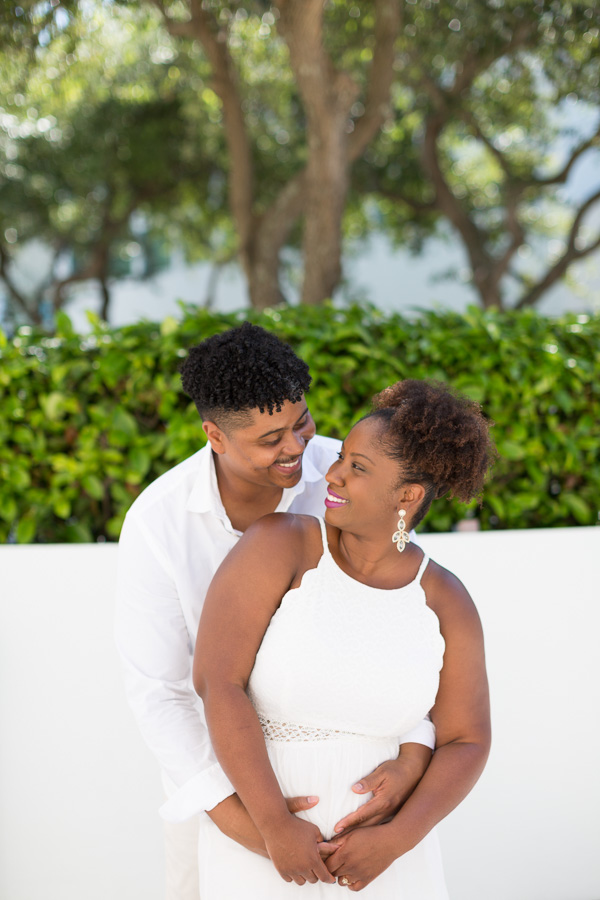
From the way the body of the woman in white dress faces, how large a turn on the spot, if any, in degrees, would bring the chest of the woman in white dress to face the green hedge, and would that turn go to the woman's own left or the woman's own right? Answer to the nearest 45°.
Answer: approximately 180°

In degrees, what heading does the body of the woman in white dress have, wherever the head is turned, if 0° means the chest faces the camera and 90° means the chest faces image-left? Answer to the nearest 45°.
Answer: approximately 0°

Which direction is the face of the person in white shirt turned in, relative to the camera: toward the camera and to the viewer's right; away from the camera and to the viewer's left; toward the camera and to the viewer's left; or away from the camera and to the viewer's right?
toward the camera and to the viewer's right

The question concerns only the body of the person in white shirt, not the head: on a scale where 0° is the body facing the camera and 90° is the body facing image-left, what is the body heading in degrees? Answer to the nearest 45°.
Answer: approximately 315°
